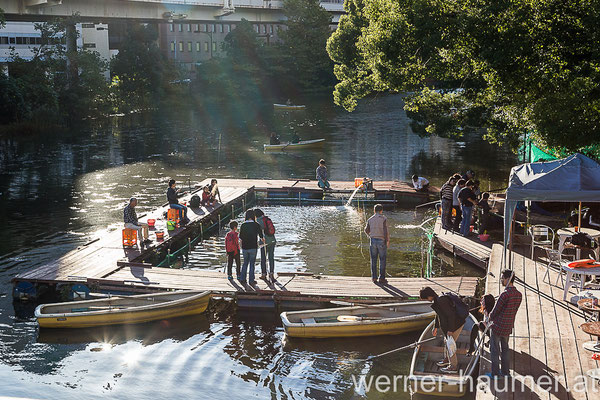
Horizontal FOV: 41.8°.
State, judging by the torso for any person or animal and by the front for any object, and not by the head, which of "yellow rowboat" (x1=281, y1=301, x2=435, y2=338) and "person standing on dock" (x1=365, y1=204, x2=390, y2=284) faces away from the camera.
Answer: the person standing on dock

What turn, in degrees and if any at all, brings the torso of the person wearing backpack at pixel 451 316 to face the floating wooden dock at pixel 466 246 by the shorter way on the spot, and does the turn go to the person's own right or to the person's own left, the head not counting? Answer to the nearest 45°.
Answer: approximately 90° to the person's own right

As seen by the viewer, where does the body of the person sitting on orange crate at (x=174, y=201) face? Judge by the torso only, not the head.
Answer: to the viewer's right

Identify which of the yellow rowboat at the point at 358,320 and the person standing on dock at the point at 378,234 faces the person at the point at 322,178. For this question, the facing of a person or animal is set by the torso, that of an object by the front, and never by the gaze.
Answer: the person standing on dock

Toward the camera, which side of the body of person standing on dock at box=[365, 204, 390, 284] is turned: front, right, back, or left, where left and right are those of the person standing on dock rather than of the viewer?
back

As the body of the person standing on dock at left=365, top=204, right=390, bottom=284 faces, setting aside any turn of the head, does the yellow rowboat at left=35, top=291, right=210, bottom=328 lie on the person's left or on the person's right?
on the person's left

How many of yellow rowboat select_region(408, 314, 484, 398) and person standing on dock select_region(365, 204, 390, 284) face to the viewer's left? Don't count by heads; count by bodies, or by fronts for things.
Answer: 0

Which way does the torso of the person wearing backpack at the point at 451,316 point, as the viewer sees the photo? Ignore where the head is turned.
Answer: to the viewer's left

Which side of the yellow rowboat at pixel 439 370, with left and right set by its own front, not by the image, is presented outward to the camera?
back

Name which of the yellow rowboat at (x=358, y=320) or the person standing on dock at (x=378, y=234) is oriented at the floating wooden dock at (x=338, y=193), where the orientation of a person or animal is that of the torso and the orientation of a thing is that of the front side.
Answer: the person standing on dock

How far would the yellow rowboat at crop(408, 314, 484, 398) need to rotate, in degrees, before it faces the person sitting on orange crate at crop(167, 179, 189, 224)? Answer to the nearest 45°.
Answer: approximately 45° to its left

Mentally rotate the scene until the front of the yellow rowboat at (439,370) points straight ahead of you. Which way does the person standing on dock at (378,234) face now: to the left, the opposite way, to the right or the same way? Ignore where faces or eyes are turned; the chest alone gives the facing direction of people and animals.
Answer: the same way

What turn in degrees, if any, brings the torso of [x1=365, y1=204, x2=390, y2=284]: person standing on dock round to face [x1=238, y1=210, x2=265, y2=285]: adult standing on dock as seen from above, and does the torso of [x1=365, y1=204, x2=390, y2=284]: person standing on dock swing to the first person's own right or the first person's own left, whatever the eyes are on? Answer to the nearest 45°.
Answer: approximately 90° to the first person's own left
